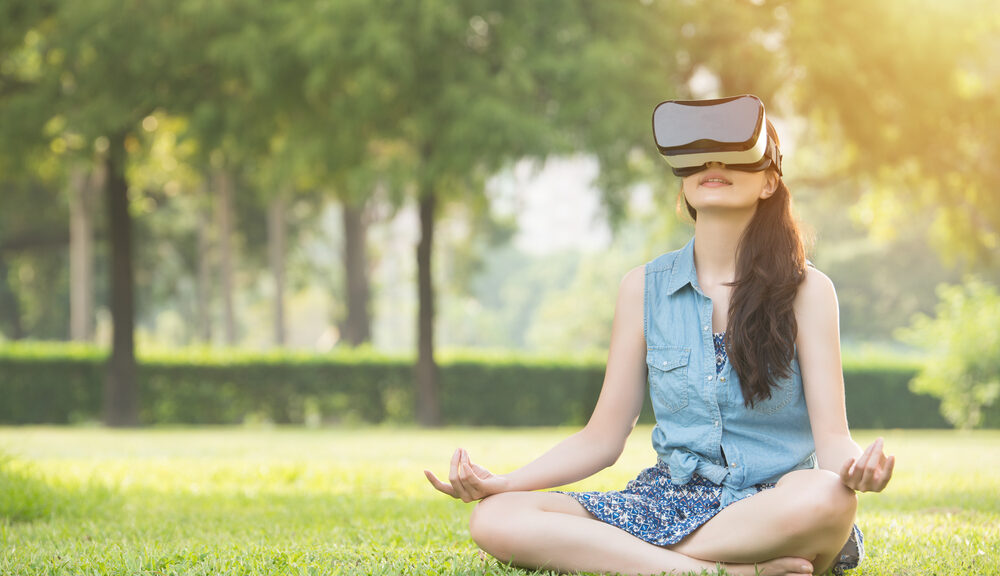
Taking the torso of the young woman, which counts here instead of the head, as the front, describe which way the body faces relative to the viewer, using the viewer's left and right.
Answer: facing the viewer and to the left of the viewer

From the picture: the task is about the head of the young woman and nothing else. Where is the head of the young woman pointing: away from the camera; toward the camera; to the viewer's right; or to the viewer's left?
toward the camera
